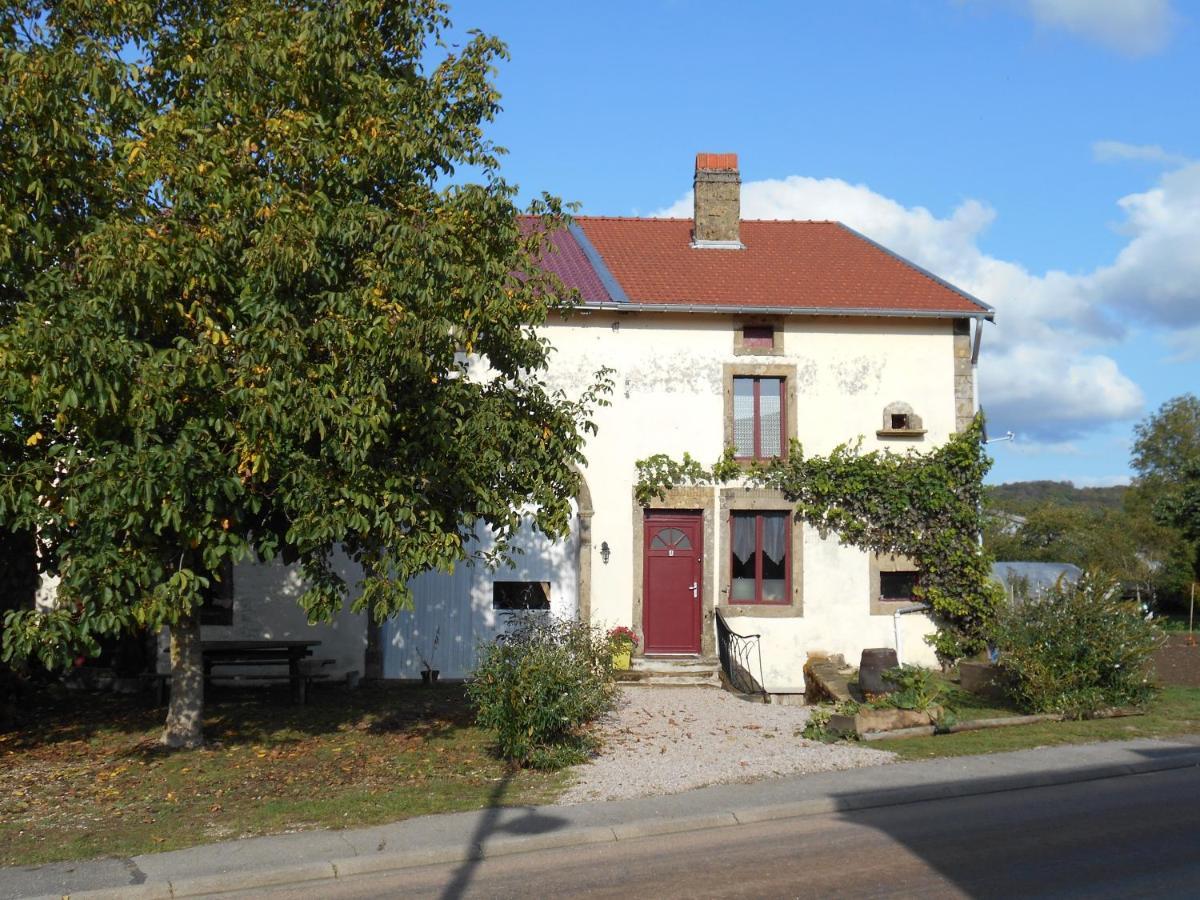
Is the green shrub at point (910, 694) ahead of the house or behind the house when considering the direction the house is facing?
ahead

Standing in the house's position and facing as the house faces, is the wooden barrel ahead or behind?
ahead

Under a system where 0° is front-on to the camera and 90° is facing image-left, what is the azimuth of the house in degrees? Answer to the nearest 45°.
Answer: approximately 0°

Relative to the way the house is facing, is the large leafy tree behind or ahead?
ahead

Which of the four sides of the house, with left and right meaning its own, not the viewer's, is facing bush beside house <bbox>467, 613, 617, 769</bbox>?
front

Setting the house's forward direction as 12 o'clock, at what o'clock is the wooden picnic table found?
The wooden picnic table is roughly at 2 o'clock from the house.

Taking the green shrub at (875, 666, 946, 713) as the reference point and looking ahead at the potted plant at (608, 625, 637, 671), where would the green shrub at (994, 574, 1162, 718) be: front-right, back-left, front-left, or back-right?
back-right
